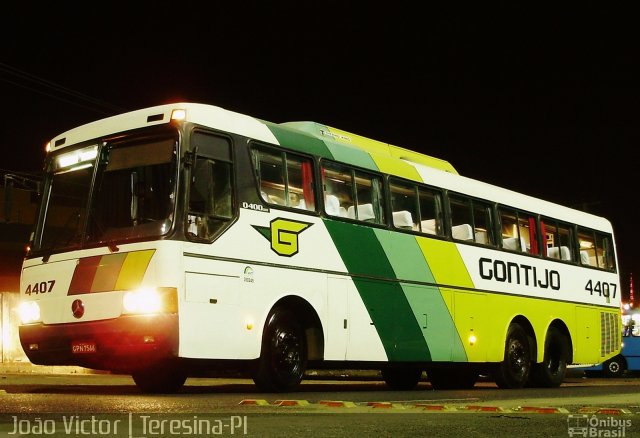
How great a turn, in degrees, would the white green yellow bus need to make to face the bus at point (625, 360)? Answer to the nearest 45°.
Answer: approximately 180°

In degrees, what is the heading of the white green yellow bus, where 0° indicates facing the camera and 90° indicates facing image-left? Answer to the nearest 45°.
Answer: approximately 45°
